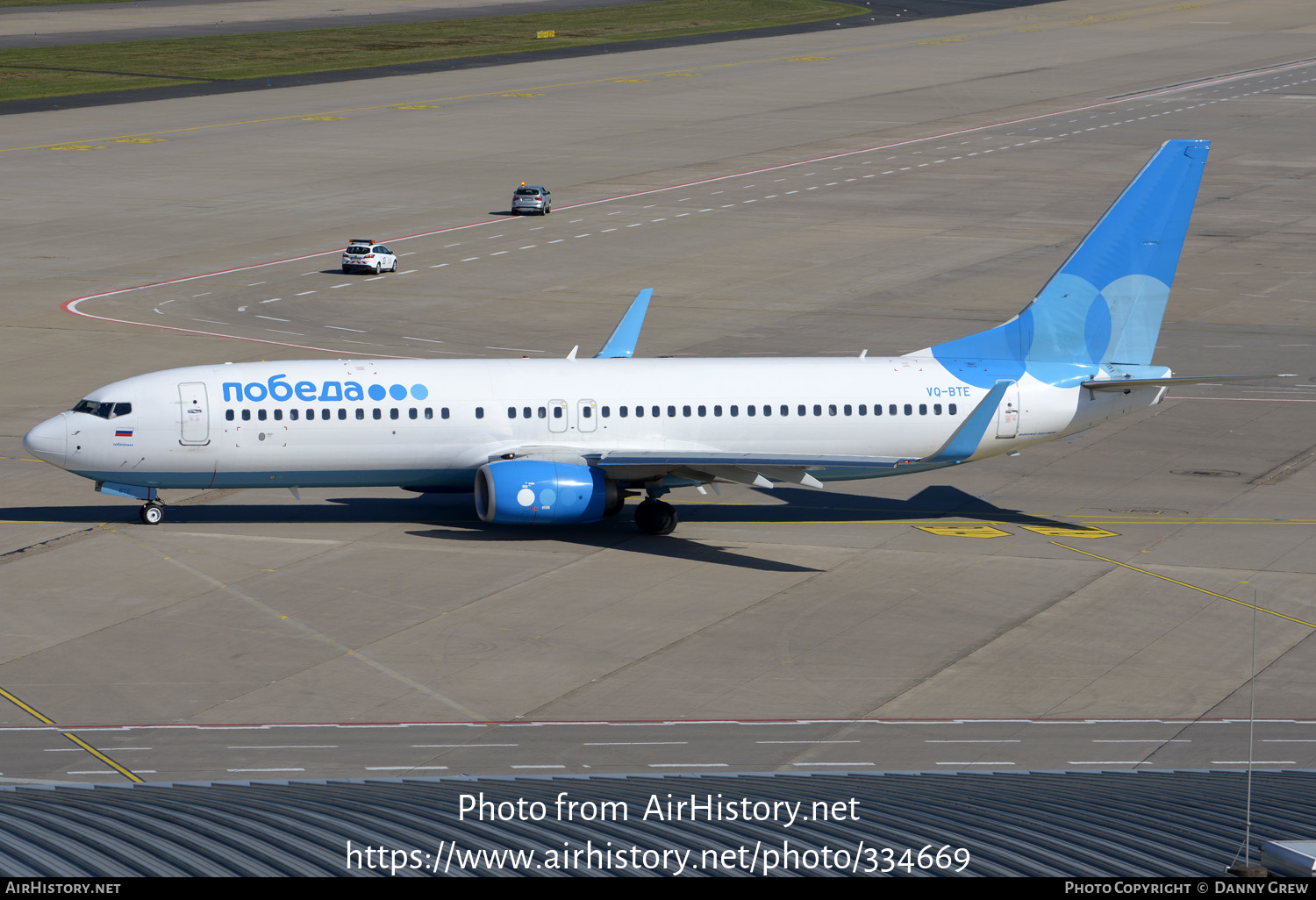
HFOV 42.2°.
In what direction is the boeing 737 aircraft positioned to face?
to the viewer's left
